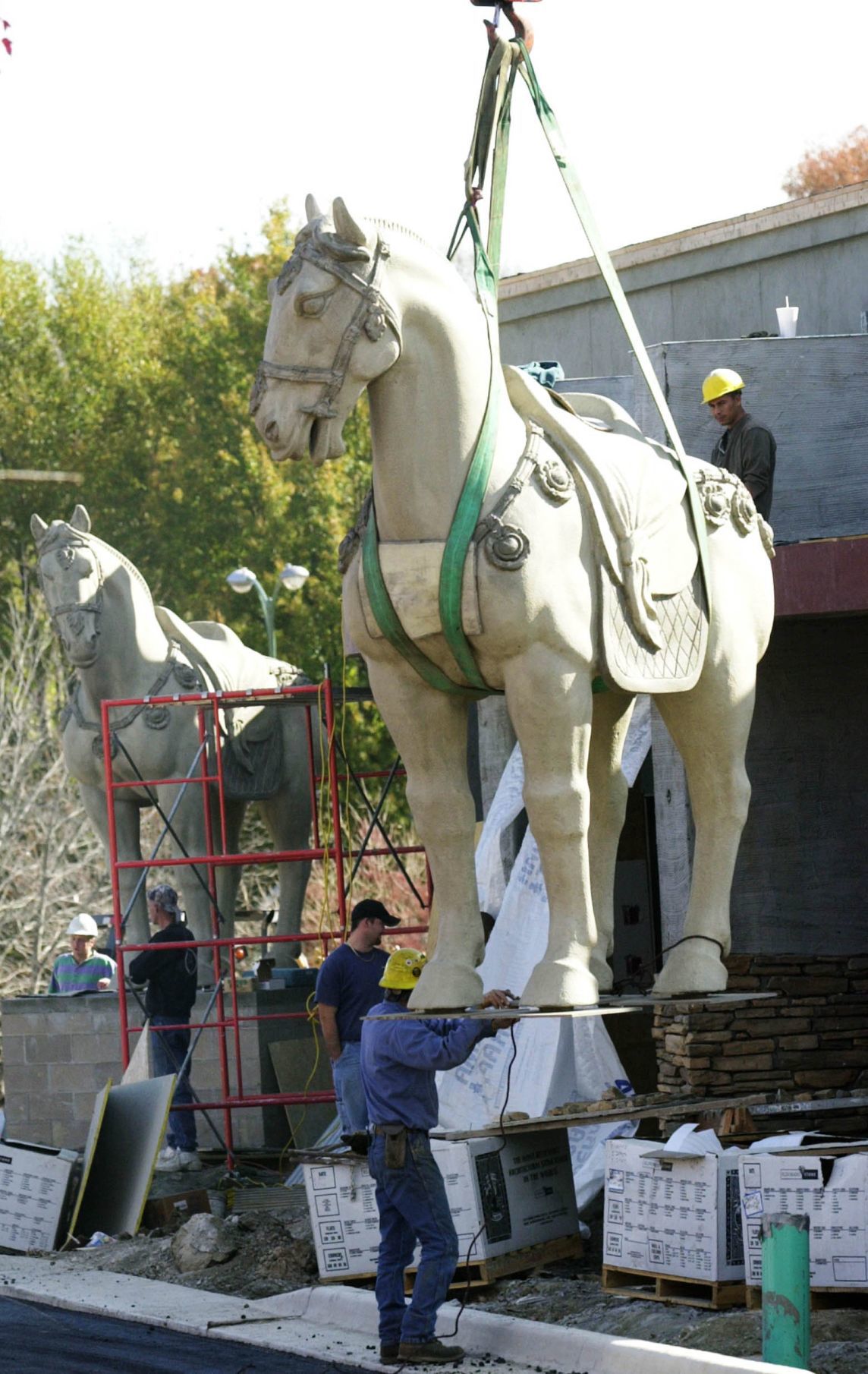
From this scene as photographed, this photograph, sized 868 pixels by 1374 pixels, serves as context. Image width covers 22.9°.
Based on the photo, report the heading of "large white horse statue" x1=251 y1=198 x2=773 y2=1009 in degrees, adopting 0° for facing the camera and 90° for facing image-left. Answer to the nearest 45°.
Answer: approximately 45°

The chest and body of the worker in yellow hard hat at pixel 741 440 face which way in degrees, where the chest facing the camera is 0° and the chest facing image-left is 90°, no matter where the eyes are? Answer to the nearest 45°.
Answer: approximately 45°

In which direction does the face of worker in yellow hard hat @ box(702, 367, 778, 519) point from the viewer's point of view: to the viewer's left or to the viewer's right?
to the viewer's left

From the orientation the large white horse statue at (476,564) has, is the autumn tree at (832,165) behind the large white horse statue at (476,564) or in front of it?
behind

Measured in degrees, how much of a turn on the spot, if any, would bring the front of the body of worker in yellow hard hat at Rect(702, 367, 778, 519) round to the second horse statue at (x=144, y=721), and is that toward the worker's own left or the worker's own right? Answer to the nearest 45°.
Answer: approximately 90° to the worker's own right
